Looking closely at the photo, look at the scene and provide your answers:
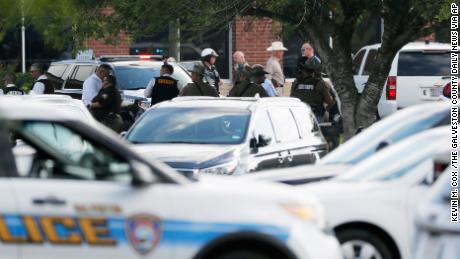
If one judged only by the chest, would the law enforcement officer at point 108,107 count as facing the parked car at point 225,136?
no

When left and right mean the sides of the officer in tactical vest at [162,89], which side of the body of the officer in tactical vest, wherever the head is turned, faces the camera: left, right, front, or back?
back

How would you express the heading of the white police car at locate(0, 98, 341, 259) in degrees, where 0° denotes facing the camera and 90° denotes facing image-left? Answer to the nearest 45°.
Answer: approximately 270°

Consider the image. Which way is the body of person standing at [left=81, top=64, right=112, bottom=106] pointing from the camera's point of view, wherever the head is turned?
to the viewer's right

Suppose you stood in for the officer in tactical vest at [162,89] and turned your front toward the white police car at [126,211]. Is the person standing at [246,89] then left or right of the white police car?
left

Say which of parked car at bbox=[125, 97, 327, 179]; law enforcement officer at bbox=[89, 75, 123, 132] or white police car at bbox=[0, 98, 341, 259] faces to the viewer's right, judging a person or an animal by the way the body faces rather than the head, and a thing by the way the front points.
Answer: the white police car

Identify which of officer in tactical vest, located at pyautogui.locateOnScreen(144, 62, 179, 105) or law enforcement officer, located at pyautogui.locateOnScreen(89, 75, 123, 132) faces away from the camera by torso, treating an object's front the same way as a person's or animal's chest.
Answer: the officer in tactical vest

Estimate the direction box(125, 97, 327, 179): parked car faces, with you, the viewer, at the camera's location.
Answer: facing the viewer and to the left of the viewer

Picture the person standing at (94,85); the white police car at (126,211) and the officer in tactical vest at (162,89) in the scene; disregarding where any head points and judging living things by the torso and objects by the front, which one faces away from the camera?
the officer in tactical vest
